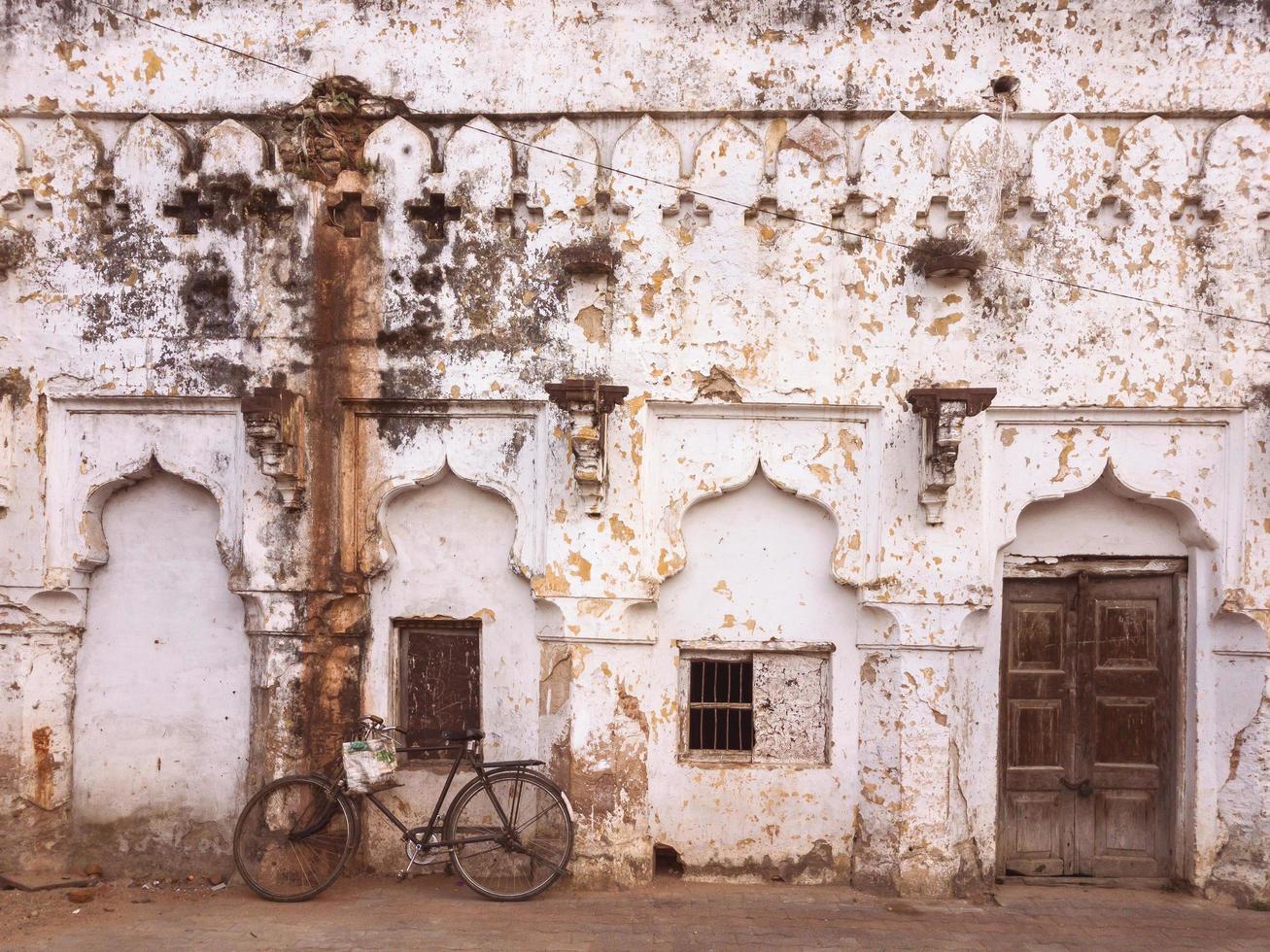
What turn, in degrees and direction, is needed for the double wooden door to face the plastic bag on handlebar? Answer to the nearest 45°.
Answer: approximately 45° to its right

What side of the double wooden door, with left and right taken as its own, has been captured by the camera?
front

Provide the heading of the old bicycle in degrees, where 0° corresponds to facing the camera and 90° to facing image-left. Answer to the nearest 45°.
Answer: approximately 90°

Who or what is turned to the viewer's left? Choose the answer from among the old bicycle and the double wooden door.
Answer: the old bicycle

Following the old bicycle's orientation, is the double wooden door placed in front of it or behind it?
behind

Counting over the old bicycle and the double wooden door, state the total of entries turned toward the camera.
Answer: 1
